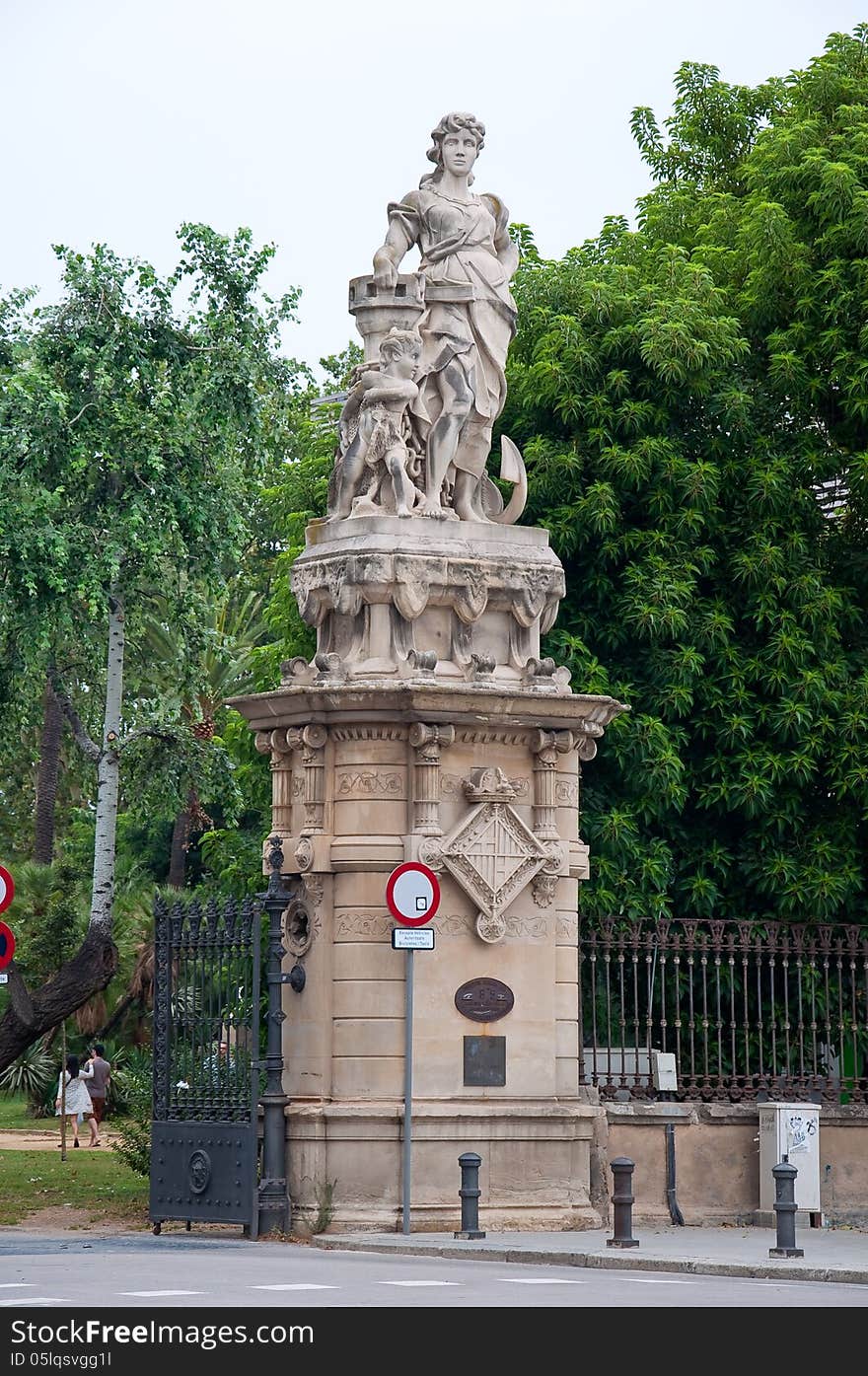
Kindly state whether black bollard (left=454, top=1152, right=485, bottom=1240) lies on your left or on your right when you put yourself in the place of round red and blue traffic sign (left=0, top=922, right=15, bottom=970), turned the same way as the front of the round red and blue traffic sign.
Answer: on your left

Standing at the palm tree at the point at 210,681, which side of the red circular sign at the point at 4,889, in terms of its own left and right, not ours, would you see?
back

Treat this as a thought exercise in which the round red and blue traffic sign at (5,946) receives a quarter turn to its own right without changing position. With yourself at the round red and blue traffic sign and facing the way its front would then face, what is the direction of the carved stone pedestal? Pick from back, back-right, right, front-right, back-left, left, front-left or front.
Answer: back

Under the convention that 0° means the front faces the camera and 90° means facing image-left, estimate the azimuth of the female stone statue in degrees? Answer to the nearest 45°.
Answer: approximately 0°

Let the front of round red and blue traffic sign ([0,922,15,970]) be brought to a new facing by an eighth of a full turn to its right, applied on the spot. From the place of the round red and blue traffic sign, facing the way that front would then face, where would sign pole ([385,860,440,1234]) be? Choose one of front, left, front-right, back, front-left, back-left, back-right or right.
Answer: back-left

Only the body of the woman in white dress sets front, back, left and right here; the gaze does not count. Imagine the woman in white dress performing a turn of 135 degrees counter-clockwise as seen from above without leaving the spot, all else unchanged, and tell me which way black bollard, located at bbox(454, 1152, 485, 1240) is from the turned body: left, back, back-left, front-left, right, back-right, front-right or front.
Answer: front-left

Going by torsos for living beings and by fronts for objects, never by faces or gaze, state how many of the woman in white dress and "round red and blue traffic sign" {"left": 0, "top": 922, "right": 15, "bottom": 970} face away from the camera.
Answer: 1

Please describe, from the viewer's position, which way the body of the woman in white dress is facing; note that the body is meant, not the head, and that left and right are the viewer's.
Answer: facing away from the viewer

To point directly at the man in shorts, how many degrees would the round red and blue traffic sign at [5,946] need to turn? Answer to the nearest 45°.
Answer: approximately 180°
